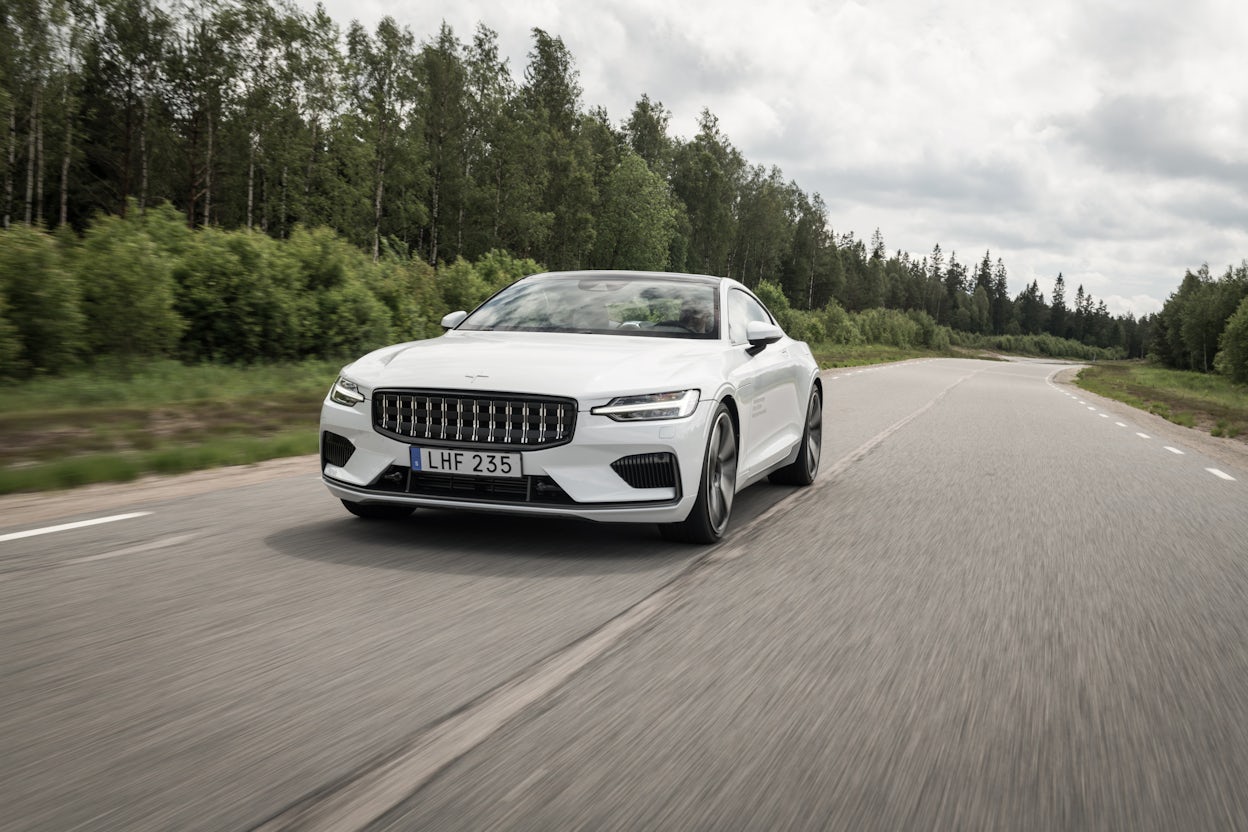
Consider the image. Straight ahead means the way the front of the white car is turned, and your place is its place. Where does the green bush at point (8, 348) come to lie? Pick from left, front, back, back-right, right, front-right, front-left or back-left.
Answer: right

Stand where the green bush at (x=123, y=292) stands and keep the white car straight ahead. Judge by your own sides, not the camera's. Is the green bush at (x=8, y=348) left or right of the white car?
right

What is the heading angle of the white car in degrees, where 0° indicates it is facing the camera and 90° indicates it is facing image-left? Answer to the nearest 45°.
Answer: approximately 45°

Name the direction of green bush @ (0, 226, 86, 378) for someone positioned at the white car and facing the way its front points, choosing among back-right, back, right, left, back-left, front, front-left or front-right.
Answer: right

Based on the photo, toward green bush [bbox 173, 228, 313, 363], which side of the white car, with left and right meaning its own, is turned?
right

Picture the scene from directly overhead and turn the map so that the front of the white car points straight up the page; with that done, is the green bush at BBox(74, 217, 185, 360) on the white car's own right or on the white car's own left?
on the white car's own right
